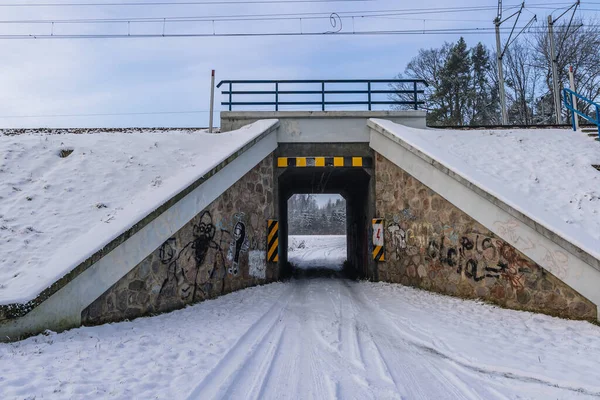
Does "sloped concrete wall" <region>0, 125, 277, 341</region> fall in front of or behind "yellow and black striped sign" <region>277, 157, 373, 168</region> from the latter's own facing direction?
in front

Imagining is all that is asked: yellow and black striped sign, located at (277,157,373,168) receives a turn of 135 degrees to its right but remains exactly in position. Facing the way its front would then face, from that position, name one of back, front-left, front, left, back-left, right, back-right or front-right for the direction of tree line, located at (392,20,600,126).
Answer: right

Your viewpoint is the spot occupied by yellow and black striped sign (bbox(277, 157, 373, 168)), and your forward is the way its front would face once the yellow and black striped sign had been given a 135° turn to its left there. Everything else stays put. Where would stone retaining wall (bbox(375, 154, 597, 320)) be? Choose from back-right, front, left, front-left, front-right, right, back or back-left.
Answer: right

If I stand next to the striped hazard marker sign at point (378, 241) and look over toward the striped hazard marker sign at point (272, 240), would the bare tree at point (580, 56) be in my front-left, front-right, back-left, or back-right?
back-right

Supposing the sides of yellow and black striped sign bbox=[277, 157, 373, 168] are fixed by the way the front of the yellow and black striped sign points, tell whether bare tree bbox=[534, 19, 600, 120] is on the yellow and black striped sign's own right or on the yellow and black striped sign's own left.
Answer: on the yellow and black striped sign's own left

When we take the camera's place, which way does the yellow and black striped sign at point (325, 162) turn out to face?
facing the viewer
